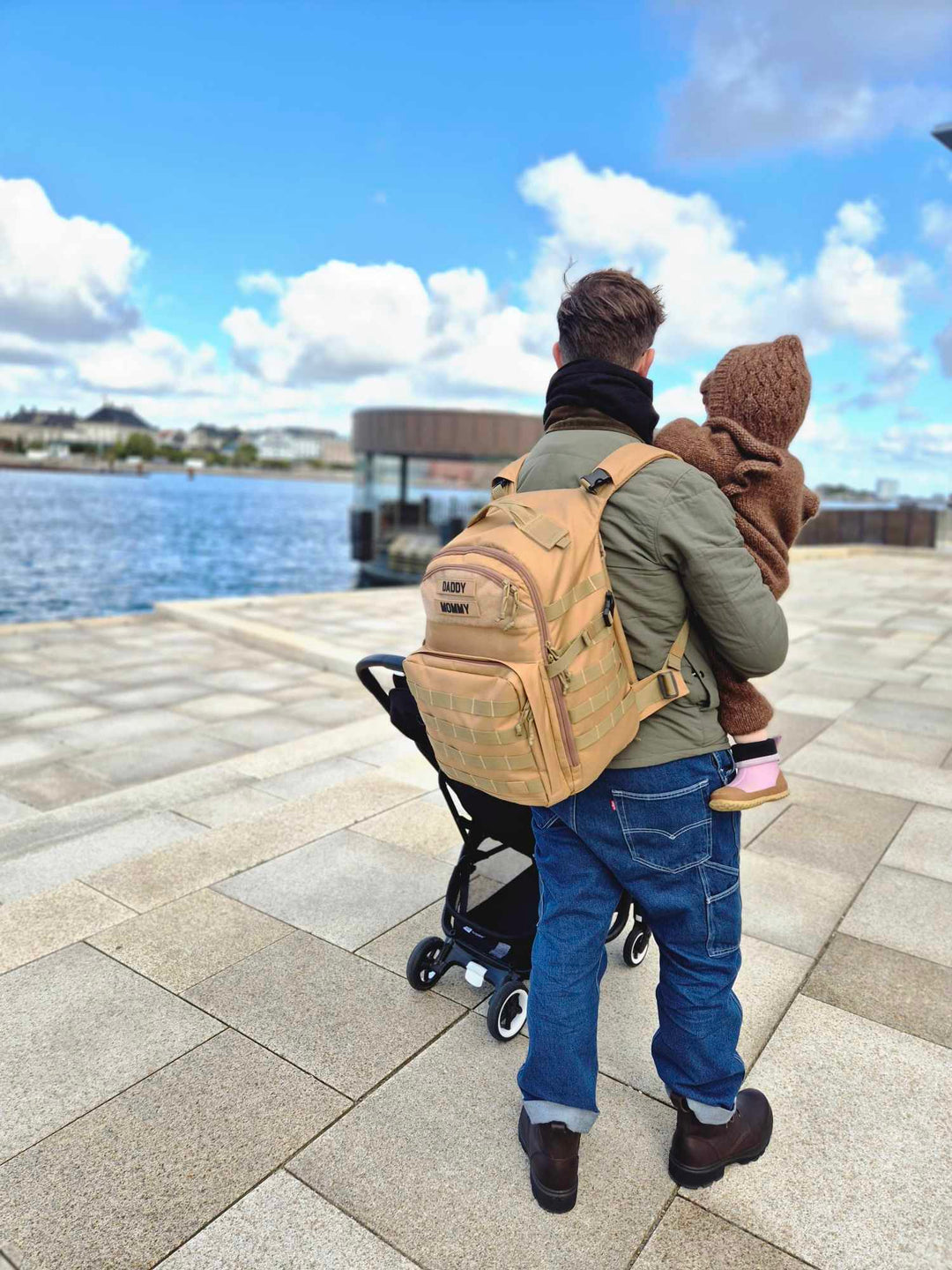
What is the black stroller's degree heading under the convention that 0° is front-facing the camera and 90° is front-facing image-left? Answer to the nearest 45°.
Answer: approximately 225°

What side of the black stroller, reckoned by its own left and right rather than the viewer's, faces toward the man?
right

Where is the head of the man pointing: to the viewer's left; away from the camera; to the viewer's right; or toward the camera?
away from the camera
